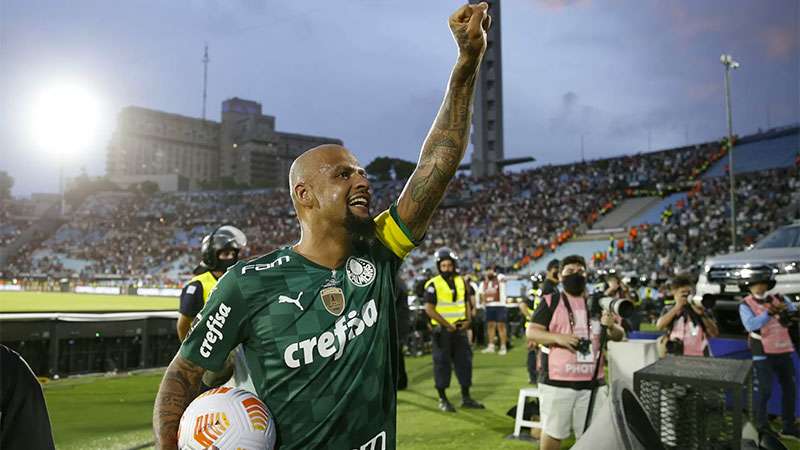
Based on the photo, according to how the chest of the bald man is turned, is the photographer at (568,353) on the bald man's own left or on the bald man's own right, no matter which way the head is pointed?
on the bald man's own left

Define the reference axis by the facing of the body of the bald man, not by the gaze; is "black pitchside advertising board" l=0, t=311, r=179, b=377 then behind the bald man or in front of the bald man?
behind

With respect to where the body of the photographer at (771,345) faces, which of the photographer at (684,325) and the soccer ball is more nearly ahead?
the soccer ball

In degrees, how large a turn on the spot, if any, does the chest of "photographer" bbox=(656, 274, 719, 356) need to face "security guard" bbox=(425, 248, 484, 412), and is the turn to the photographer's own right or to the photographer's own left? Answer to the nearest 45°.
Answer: approximately 90° to the photographer's own right

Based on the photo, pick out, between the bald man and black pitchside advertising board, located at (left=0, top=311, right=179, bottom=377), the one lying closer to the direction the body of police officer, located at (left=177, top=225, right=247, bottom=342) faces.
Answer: the bald man

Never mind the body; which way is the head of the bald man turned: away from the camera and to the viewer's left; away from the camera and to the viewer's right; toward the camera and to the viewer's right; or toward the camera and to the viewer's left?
toward the camera and to the viewer's right
